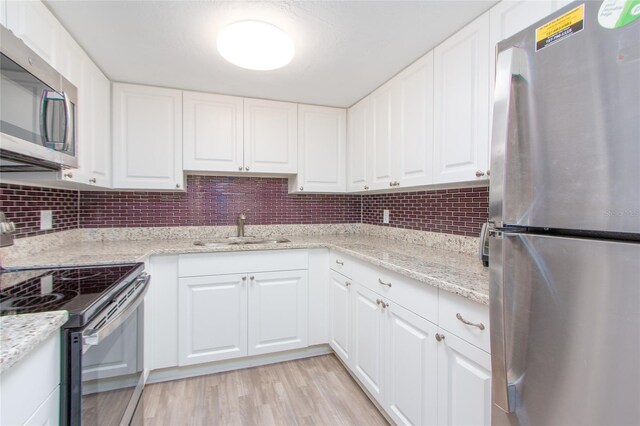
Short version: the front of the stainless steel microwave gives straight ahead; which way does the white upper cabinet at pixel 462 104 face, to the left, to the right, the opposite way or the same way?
the opposite way

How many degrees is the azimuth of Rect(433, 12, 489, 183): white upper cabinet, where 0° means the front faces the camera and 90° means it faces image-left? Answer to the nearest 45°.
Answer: approximately 45°

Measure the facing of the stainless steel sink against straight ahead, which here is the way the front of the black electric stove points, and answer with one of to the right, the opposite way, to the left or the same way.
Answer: to the right

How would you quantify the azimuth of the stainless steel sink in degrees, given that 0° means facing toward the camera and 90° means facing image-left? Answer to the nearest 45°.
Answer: approximately 0°

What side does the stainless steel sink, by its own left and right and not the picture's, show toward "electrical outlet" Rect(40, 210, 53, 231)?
right

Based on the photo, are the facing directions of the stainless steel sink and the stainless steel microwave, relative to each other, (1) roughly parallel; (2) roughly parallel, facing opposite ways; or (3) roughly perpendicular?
roughly perpendicular

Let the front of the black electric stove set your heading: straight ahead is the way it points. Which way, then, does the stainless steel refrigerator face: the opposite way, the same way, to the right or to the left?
the opposite way
